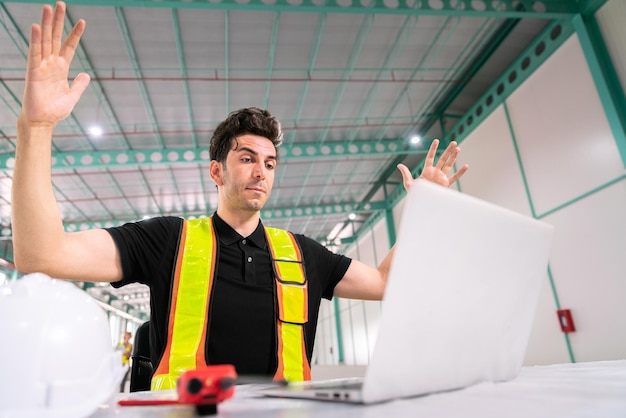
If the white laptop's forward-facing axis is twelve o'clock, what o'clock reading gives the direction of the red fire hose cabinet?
The red fire hose cabinet is roughly at 2 o'clock from the white laptop.

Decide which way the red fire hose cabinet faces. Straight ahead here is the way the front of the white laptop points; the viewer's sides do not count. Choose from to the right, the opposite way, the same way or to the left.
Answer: to the left

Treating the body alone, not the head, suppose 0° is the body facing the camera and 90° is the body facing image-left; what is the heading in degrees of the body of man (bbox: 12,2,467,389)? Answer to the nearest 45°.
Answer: approximately 315°

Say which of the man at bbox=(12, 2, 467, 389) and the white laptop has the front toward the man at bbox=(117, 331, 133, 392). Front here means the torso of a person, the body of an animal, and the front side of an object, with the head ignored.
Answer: the white laptop

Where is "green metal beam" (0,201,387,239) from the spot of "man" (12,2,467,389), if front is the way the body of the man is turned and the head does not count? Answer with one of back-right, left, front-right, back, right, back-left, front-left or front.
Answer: back-left

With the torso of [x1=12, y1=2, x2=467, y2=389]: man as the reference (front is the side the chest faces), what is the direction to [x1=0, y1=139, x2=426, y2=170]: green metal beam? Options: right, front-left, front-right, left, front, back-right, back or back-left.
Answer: back-left

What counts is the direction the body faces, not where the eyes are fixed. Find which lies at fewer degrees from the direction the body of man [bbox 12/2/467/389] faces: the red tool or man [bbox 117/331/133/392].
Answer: the red tool

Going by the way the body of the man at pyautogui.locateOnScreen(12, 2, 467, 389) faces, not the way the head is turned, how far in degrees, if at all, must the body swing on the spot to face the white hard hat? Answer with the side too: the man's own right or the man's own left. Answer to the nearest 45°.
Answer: approximately 45° to the man's own right

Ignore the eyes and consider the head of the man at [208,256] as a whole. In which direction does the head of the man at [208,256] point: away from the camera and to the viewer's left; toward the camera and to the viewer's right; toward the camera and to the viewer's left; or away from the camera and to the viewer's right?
toward the camera and to the viewer's right

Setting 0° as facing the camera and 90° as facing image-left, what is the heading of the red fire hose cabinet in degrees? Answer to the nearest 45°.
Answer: approximately 45°
